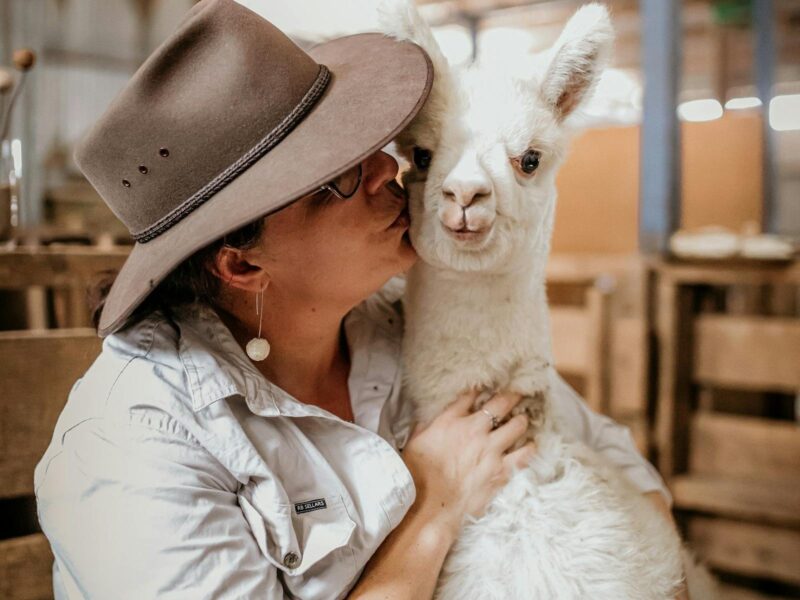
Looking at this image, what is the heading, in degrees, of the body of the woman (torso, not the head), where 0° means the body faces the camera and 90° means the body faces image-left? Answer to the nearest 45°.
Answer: approximately 315°

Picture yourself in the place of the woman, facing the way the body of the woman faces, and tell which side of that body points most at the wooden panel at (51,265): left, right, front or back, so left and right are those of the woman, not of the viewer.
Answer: back

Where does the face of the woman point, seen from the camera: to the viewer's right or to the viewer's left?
to the viewer's right

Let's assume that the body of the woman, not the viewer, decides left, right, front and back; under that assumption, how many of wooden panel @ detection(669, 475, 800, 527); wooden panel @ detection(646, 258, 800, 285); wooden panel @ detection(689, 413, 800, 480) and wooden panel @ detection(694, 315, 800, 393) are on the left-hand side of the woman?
4

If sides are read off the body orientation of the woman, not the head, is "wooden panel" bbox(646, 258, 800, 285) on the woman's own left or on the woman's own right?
on the woman's own left

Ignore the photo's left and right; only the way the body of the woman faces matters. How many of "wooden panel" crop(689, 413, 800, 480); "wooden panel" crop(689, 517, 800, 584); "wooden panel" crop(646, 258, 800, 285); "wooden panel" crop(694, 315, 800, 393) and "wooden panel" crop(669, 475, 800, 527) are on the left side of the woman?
5

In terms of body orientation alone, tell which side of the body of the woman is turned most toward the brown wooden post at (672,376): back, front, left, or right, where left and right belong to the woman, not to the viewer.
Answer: left

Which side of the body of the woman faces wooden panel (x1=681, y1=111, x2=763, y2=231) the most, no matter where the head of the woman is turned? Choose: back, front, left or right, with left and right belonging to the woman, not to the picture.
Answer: left
